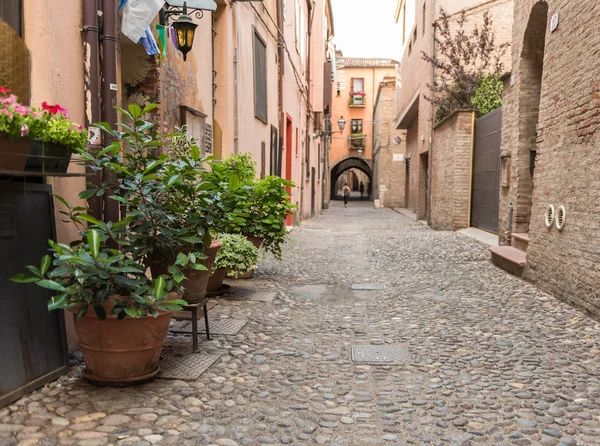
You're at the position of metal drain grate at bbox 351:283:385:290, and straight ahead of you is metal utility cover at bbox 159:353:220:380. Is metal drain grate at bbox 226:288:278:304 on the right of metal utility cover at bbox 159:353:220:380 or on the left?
right

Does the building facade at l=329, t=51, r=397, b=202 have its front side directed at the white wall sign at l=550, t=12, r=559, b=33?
yes

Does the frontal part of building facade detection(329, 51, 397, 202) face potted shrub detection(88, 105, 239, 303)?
yes

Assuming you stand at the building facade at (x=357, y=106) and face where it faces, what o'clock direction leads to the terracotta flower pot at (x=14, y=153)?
The terracotta flower pot is roughly at 12 o'clock from the building facade.

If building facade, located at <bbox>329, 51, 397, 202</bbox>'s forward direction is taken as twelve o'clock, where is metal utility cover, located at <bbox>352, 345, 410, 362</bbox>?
The metal utility cover is roughly at 12 o'clock from the building facade.

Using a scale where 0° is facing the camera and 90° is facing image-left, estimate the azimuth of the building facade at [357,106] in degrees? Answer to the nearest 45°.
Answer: approximately 0°

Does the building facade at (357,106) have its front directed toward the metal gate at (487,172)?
yes

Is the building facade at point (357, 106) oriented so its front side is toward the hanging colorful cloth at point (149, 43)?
yes

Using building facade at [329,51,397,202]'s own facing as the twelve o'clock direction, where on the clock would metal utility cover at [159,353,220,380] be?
The metal utility cover is roughly at 12 o'clock from the building facade.

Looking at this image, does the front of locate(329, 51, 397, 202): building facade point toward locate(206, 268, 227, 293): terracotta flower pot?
yes
